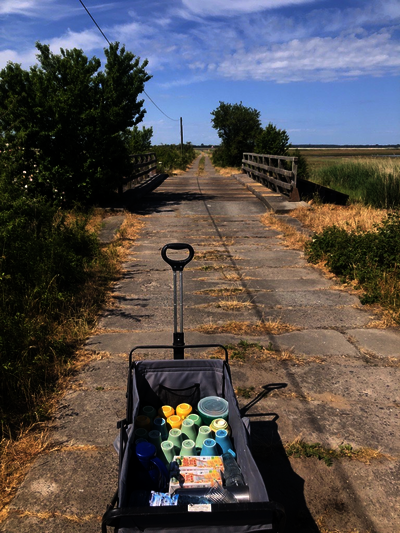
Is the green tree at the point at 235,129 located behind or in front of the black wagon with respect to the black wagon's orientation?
in front

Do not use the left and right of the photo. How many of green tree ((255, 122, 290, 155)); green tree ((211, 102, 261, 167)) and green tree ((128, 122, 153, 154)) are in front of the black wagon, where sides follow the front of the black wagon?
3

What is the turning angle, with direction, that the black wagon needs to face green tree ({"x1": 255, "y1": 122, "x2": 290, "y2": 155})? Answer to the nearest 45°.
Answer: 0° — it already faces it

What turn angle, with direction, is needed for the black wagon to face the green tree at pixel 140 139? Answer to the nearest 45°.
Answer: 0° — it already faces it

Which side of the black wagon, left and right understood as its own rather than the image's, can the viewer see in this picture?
back

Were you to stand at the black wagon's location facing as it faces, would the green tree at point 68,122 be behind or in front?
in front

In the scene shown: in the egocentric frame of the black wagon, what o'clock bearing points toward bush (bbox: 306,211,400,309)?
The bush is roughly at 1 o'clock from the black wagon.
